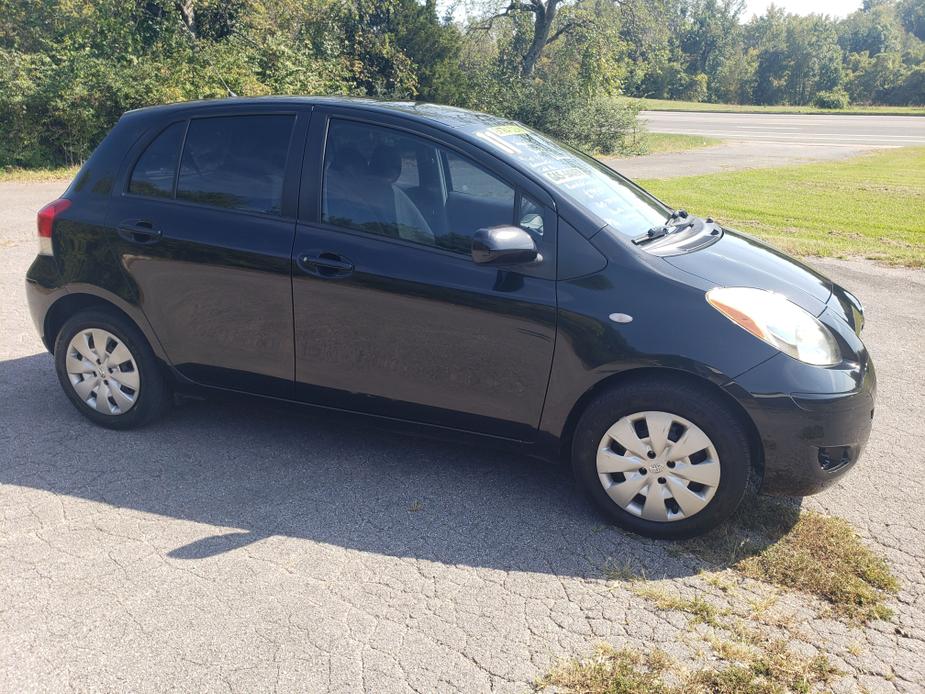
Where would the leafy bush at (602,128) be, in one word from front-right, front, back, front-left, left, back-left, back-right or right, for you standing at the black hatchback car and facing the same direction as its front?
back-left

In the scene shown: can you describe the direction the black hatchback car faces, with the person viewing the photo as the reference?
facing the viewer and to the right of the viewer
